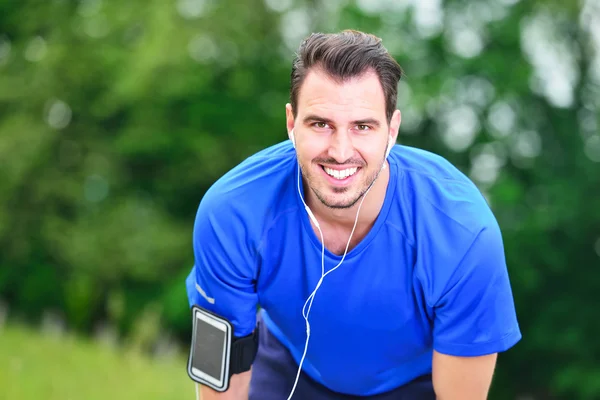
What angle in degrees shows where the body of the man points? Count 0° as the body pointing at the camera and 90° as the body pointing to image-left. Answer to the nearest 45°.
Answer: approximately 0°
